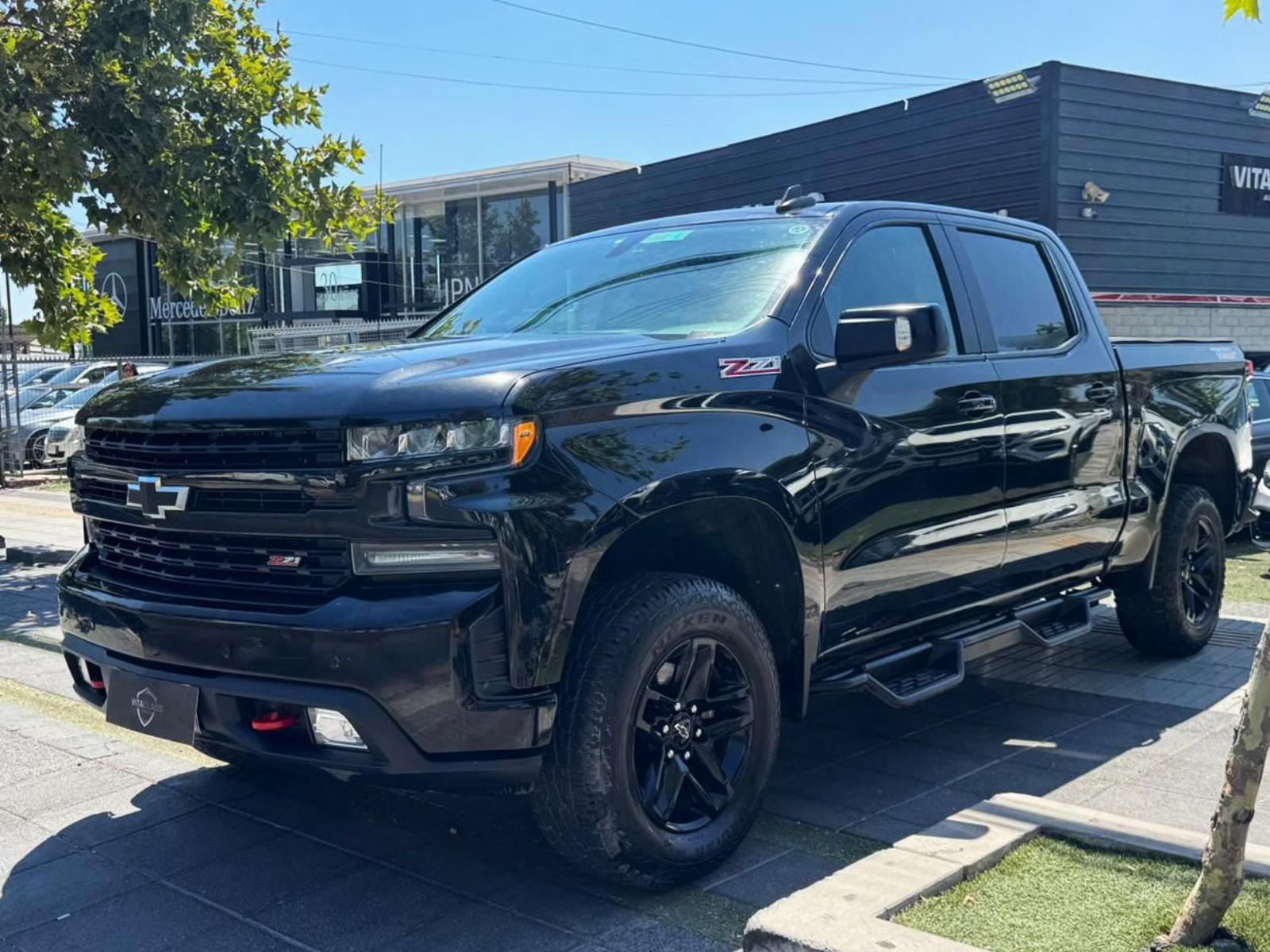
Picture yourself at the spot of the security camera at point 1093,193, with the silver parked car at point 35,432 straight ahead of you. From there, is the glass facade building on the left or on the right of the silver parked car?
right

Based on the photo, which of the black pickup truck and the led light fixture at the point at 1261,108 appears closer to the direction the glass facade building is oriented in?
the black pickup truck

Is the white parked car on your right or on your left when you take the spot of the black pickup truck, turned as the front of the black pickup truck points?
on your right

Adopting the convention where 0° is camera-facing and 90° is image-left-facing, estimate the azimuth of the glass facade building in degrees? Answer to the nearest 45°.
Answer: approximately 45°

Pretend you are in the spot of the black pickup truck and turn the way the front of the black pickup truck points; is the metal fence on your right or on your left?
on your right

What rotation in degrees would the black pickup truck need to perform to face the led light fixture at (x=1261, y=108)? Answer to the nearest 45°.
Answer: approximately 180°
